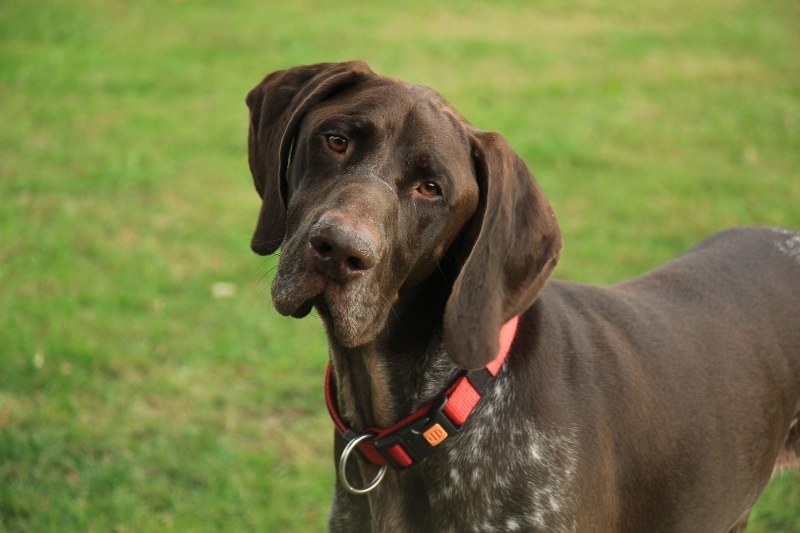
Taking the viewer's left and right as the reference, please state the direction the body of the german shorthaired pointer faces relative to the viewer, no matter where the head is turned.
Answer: facing the viewer and to the left of the viewer
